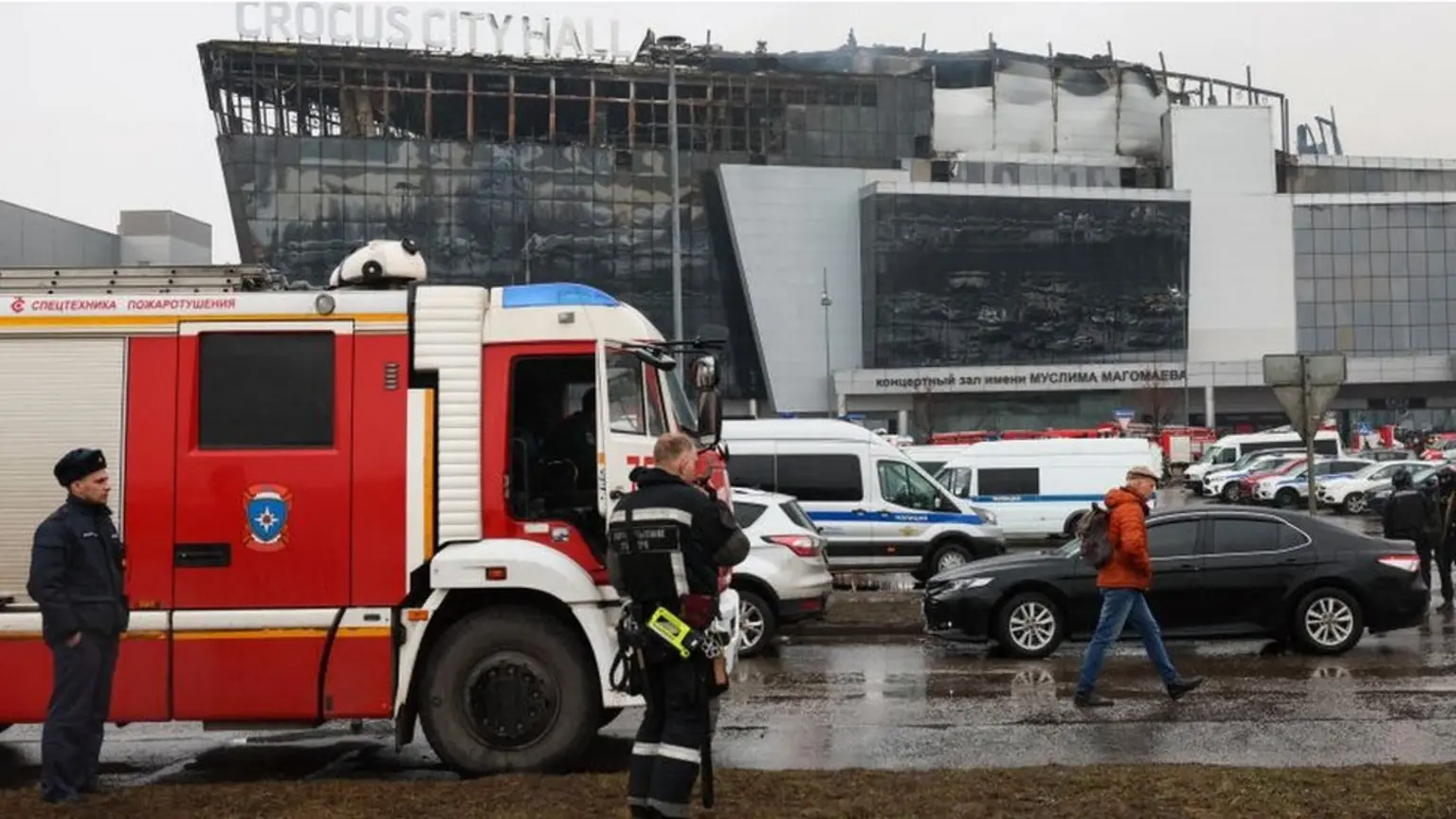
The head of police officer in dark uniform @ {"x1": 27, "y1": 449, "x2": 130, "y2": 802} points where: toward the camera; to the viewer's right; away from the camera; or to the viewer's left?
to the viewer's right

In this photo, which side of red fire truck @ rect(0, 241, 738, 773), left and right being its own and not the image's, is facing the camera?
right

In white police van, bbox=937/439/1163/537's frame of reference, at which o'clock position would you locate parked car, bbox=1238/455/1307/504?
The parked car is roughly at 4 o'clock from the white police van.

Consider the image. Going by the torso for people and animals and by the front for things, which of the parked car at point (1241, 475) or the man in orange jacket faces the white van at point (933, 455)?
the parked car

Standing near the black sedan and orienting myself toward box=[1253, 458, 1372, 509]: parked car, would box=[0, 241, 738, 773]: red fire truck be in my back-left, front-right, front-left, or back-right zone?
back-left

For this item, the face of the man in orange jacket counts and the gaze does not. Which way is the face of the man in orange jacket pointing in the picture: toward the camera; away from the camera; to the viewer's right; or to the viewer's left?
to the viewer's right

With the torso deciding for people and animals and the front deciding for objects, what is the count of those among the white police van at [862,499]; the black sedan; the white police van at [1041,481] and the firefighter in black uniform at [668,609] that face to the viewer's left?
2

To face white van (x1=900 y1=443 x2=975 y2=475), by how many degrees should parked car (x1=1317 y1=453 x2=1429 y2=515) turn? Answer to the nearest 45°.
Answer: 0° — it already faces it

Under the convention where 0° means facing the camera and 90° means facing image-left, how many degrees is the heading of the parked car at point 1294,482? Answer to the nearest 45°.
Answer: approximately 45°

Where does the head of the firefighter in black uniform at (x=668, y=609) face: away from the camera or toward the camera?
away from the camera

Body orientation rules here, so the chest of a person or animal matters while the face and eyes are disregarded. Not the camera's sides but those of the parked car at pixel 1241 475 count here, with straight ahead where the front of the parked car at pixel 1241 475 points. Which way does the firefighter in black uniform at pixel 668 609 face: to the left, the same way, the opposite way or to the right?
the opposite way

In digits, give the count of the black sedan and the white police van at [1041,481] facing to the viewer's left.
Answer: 2

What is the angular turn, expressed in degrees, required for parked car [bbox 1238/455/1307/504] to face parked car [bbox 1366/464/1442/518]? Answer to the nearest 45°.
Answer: approximately 90° to its left

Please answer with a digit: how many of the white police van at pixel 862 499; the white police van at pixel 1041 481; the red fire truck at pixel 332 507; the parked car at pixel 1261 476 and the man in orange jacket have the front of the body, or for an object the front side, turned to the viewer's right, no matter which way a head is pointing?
3

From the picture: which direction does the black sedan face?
to the viewer's left

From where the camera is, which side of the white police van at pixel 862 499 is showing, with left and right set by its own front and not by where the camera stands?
right

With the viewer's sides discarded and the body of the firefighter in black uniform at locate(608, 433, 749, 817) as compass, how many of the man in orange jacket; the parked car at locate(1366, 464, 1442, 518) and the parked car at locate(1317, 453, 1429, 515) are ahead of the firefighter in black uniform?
3

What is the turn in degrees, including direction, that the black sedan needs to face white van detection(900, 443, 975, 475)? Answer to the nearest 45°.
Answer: approximately 90° to its right

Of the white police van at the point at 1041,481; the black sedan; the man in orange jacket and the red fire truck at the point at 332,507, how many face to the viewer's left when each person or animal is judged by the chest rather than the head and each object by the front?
2
